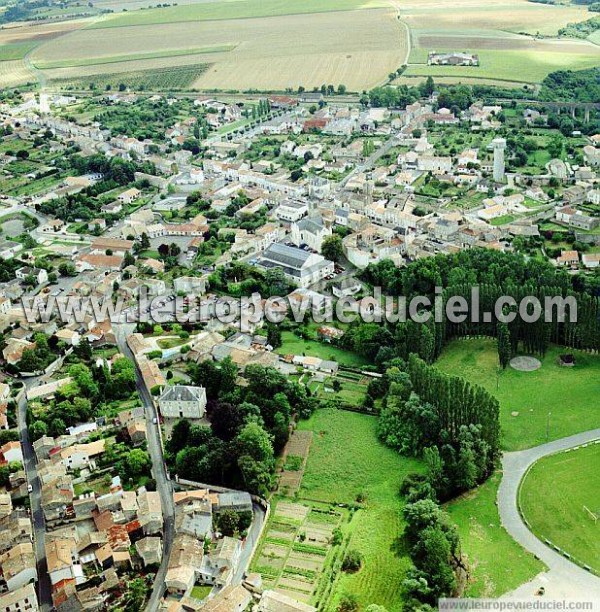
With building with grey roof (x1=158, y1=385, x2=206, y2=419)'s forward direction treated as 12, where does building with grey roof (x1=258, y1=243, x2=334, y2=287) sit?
building with grey roof (x1=258, y1=243, x2=334, y2=287) is roughly at 7 o'clock from building with grey roof (x1=158, y1=385, x2=206, y2=419).

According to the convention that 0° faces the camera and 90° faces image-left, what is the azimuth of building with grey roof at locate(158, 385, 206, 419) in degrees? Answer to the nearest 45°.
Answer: approximately 0°

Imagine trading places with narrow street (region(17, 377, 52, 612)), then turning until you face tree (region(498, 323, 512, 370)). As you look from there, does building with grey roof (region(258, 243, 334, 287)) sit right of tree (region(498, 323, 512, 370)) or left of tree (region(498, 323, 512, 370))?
left

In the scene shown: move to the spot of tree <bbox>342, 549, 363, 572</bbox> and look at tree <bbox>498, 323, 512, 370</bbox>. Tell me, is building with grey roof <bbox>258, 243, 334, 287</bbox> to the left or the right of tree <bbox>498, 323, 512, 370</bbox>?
left

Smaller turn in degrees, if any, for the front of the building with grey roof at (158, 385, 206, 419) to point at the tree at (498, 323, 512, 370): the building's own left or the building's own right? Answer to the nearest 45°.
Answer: approximately 90° to the building's own left

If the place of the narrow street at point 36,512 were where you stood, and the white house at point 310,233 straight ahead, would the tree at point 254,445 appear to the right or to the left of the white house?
right

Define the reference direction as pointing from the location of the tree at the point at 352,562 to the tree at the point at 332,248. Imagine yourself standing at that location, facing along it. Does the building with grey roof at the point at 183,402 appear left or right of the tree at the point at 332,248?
left

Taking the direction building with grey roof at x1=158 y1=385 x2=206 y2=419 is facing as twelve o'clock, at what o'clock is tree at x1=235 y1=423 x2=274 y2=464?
The tree is roughly at 11 o'clock from the building with grey roof.
